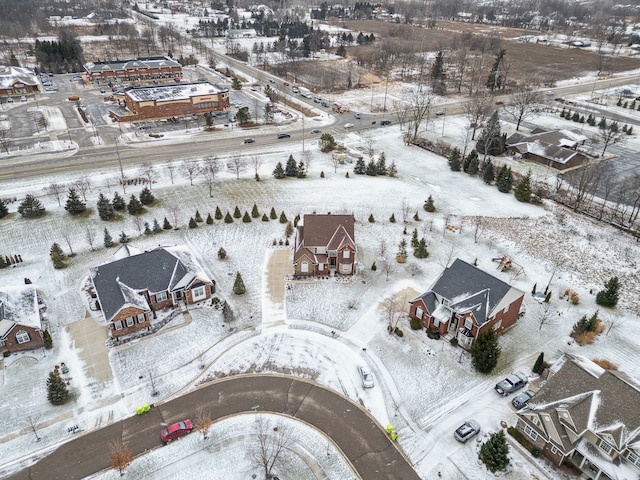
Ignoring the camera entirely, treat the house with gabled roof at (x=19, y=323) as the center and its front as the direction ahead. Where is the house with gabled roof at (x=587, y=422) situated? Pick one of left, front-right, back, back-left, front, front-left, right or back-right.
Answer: front-left

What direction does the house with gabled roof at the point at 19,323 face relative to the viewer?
toward the camera

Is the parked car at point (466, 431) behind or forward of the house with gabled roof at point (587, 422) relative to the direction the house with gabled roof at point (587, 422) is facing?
forward

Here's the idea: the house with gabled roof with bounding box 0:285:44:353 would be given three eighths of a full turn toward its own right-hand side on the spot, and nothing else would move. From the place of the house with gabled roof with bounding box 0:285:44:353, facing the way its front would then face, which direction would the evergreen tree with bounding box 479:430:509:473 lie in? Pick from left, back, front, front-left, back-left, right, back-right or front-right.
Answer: back

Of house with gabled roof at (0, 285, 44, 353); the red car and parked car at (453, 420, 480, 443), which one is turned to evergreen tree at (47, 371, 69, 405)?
the house with gabled roof

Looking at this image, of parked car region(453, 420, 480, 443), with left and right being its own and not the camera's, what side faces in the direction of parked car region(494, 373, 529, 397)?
front

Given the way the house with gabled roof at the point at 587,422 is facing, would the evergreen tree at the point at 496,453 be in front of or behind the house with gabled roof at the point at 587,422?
in front

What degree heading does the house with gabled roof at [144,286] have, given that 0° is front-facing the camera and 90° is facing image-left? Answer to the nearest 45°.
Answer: approximately 315°

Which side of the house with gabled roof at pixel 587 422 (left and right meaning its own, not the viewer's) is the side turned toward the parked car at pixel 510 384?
right

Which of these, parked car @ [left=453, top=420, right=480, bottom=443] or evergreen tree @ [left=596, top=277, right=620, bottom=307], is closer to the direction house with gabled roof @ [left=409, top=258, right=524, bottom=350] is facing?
the parked car

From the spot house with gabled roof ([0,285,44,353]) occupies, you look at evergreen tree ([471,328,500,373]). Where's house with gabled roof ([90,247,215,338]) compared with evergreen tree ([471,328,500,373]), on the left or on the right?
left

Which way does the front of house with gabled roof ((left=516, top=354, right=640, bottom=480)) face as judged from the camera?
facing the viewer and to the left of the viewer

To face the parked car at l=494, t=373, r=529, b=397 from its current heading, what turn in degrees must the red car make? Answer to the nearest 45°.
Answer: approximately 45° to its right

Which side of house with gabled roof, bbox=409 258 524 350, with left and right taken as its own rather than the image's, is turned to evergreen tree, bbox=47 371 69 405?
front

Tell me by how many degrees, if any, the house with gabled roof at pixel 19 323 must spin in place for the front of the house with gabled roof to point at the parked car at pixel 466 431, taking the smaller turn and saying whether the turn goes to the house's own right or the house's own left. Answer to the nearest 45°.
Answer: approximately 45° to the house's own left

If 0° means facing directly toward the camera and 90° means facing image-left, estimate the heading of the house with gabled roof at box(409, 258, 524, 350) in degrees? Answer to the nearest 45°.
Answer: approximately 45°

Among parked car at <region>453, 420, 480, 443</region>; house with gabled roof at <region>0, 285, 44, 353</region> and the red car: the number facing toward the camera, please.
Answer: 1

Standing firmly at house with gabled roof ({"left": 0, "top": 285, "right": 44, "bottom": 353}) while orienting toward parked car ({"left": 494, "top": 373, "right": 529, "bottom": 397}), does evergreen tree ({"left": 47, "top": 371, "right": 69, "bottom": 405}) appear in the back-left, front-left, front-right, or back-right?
front-right
